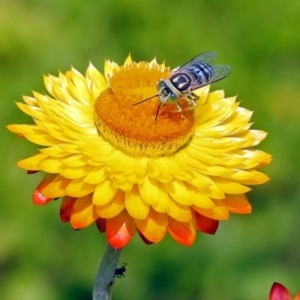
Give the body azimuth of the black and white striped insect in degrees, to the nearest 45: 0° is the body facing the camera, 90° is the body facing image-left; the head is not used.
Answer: approximately 45°
